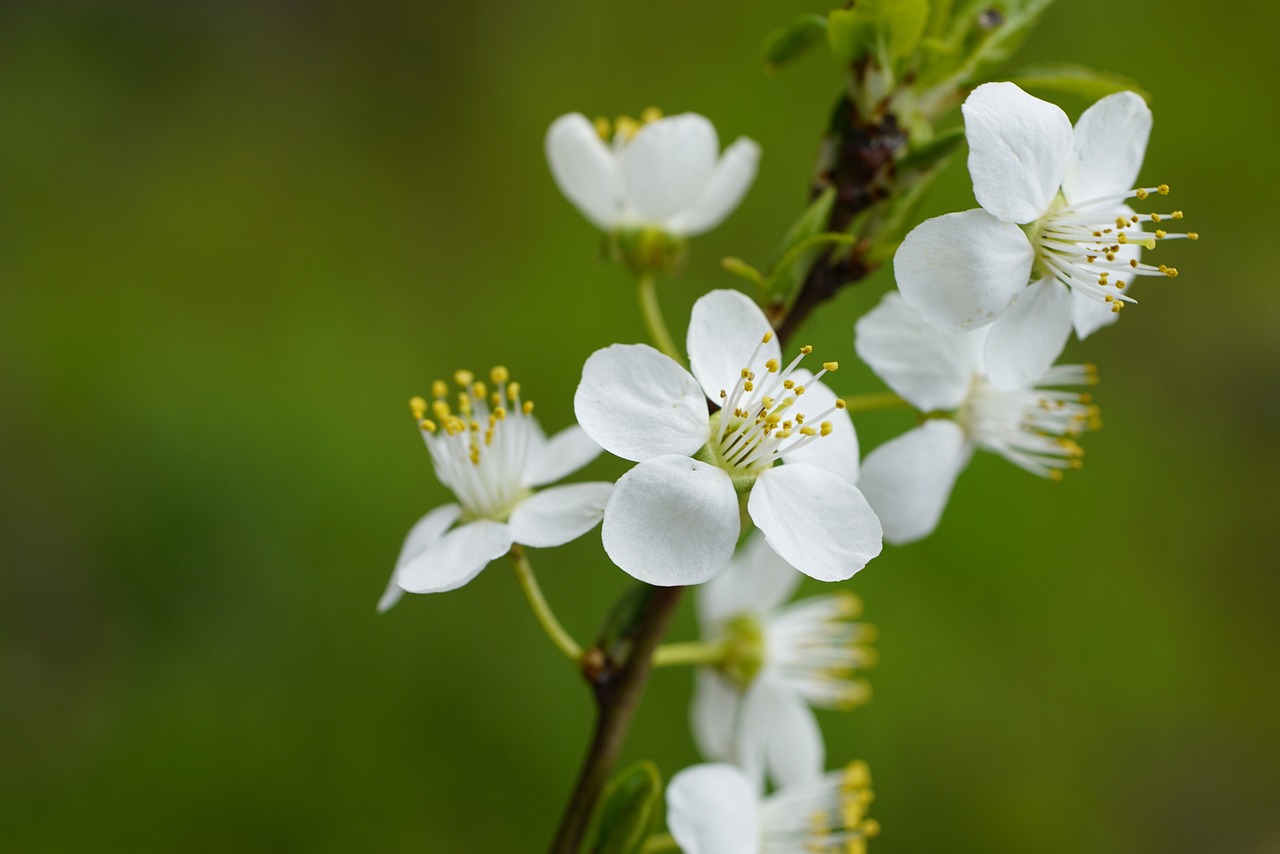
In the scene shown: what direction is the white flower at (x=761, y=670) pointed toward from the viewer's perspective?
to the viewer's right

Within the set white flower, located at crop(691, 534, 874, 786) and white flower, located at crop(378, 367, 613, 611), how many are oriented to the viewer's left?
1

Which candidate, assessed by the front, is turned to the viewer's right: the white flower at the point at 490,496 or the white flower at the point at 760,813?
the white flower at the point at 760,813

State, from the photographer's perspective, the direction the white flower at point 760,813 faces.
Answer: facing to the right of the viewer

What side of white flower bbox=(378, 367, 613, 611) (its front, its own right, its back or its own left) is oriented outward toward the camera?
left

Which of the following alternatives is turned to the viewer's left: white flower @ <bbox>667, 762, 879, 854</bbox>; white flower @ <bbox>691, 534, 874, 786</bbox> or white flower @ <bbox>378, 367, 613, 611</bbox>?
white flower @ <bbox>378, 367, 613, 611</bbox>

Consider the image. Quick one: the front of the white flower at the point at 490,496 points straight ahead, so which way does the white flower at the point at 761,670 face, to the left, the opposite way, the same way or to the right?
the opposite way
